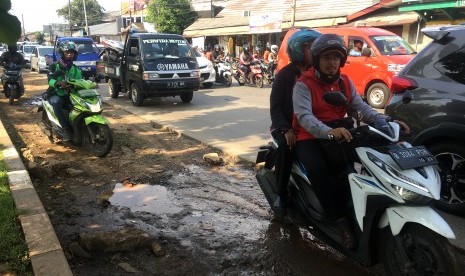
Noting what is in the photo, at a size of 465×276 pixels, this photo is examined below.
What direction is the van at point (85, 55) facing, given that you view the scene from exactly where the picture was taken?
facing the viewer and to the right of the viewer

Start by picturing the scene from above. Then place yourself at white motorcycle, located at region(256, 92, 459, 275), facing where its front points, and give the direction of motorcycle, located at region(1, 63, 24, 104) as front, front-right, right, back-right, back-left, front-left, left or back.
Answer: back

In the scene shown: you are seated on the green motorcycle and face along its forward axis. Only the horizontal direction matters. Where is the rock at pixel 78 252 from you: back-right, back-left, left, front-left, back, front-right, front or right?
front-right

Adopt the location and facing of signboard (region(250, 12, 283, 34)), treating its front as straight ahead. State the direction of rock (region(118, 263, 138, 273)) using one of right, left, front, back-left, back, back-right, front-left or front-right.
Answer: front

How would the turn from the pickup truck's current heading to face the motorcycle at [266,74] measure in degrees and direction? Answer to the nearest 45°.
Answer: approximately 90° to its left

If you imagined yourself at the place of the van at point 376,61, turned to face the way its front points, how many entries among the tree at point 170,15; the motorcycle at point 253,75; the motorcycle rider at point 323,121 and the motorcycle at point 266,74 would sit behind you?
3

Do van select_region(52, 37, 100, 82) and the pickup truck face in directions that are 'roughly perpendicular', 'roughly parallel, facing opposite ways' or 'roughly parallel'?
roughly parallel

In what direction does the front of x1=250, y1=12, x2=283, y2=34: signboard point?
toward the camera

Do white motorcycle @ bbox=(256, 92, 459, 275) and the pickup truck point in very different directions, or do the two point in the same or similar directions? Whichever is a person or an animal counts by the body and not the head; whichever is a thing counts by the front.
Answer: same or similar directions

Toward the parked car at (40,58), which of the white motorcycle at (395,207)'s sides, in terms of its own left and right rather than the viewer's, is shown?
back

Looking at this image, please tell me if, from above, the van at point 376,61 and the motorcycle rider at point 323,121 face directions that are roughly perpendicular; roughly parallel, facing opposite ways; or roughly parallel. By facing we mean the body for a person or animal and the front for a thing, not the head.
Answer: roughly parallel

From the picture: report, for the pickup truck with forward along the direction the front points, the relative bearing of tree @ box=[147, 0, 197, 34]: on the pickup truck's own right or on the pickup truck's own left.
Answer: on the pickup truck's own left

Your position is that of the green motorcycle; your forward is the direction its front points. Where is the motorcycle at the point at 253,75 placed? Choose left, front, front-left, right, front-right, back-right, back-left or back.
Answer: left

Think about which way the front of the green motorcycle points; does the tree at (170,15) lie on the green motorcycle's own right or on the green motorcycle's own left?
on the green motorcycle's own left

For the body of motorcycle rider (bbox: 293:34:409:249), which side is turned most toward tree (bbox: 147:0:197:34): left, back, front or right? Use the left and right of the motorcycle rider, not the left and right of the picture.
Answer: back

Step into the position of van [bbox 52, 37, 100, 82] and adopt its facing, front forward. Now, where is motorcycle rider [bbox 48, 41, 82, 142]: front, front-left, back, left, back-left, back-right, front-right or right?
front-right

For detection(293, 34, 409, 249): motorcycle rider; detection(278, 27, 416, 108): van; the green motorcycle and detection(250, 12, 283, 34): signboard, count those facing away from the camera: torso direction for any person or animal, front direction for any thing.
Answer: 0

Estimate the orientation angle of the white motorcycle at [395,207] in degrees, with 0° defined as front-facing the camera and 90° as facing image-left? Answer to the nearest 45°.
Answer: approximately 315°

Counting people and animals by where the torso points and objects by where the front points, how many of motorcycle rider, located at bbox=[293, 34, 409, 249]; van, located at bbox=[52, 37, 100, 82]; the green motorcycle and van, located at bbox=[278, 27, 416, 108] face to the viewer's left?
0

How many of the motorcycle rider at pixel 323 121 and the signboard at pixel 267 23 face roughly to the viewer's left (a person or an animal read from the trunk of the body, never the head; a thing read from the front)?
0

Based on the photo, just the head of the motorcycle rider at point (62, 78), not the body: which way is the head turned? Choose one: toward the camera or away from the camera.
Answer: toward the camera

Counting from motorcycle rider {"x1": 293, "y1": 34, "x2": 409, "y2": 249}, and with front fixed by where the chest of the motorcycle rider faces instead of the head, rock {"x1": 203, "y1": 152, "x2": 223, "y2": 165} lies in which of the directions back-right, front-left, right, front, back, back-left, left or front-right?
back
